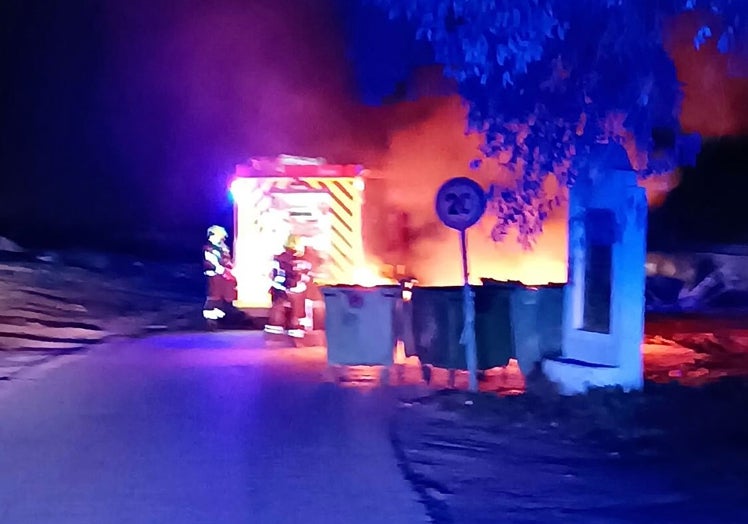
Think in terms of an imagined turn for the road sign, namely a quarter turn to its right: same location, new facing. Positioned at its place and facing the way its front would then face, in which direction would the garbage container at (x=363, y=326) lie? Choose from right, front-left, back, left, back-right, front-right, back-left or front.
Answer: front-right

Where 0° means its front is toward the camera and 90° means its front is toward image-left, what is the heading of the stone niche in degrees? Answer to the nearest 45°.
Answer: approximately 45°

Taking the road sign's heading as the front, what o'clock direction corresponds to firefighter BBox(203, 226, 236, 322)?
The firefighter is roughly at 5 o'clock from the road sign.

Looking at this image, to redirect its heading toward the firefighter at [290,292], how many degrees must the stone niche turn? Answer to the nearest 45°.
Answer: approximately 90° to its right

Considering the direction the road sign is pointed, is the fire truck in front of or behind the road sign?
behind

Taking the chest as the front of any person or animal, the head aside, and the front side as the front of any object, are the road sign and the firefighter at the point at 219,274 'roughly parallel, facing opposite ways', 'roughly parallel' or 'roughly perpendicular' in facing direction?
roughly perpendicular

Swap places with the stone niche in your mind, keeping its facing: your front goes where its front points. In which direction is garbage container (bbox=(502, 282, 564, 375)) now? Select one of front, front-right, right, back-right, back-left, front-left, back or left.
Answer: right

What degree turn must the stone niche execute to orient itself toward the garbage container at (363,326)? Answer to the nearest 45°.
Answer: approximately 45° to its right

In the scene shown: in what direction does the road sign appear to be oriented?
toward the camera

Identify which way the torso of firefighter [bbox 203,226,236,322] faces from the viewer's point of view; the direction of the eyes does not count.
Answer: to the viewer's right
